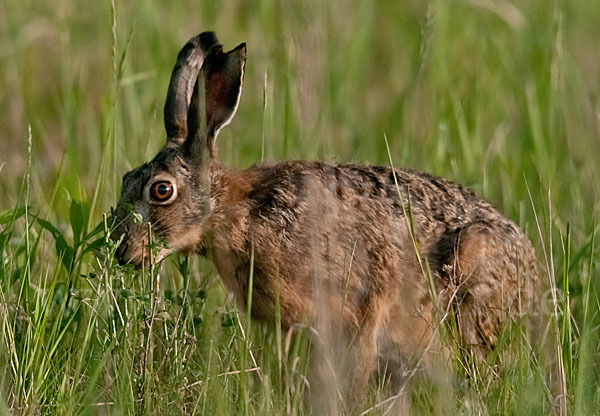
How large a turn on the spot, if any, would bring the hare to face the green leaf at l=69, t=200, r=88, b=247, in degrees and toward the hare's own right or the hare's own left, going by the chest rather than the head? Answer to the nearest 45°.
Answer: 0° — it already faces it

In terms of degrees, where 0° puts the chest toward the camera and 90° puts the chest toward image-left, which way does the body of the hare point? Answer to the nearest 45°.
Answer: approximately 90°

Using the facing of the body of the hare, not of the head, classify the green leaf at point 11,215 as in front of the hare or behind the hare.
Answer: in front

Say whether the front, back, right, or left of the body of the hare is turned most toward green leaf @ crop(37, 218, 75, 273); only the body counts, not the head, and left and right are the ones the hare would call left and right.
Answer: front
